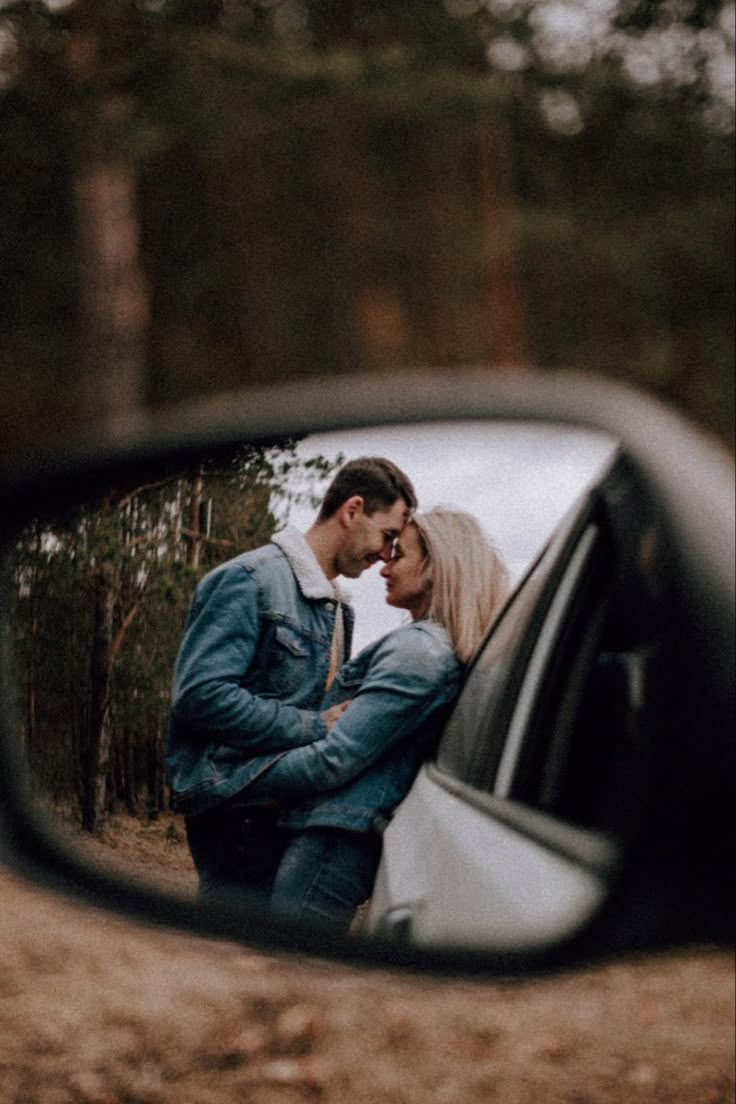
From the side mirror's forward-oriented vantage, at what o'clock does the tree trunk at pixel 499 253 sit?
The tree trunk is roughly at 6 o'clock from the side mirror.

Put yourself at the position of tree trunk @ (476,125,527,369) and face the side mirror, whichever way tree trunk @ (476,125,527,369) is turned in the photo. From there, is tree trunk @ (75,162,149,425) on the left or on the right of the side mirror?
right

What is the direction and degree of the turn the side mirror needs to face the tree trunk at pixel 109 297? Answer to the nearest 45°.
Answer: approximately 180°

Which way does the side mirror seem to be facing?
toward the camera
